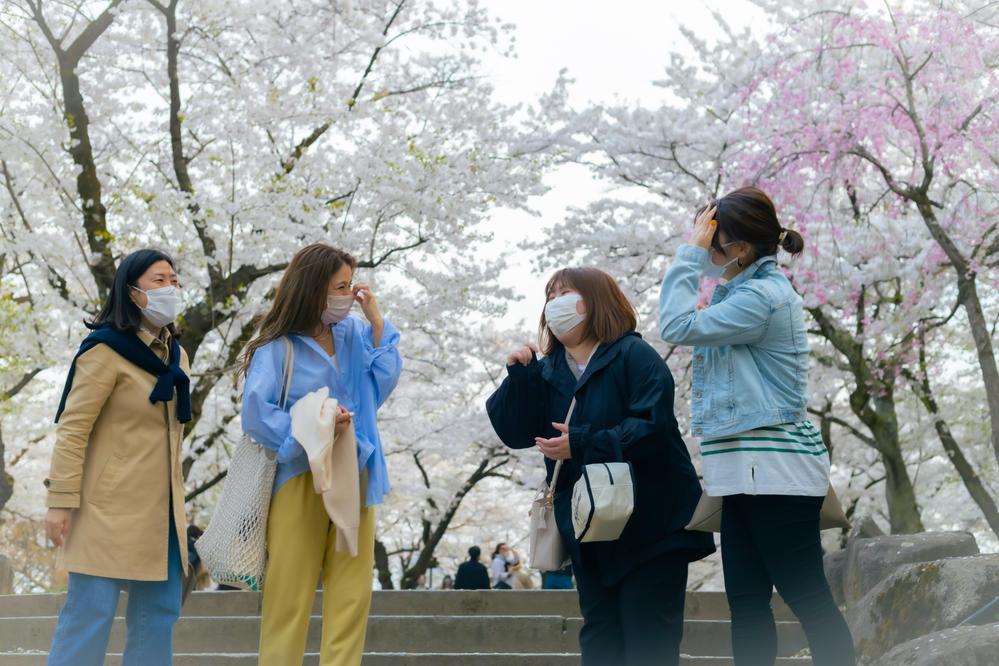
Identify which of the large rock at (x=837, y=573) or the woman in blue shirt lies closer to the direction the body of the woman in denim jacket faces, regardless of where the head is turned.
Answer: the woman in blue shirt

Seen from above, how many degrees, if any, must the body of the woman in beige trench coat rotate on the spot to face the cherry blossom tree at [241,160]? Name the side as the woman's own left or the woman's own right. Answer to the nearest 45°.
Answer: approximately 135° to the woman's own left

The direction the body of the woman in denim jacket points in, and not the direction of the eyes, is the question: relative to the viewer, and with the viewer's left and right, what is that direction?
facing to the left of the viewer

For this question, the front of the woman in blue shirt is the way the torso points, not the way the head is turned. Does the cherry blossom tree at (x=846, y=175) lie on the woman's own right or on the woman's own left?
on the woman's own left

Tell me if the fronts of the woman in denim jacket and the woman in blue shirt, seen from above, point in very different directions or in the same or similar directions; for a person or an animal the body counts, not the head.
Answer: very different directions

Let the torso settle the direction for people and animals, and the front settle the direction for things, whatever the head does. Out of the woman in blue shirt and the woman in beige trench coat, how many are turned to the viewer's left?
0

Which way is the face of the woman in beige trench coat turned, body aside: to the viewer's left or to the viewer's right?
to the viewer's right

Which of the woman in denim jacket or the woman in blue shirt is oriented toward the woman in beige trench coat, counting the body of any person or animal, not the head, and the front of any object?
the woman in denim jacket

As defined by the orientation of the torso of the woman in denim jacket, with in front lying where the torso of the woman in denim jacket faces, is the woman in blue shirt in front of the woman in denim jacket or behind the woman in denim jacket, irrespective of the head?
in front

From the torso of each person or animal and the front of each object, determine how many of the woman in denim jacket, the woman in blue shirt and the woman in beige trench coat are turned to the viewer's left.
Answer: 1

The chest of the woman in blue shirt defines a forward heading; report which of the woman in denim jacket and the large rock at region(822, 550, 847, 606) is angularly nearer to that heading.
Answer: the woman in denim jacket

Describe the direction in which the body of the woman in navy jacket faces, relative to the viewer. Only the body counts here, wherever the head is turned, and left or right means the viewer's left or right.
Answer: facing the viewer and to the left of the viewer

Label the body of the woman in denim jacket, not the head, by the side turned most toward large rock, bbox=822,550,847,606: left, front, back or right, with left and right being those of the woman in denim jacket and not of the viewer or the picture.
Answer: right

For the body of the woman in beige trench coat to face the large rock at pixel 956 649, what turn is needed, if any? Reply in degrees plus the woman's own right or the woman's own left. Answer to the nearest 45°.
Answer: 0° — they already face it

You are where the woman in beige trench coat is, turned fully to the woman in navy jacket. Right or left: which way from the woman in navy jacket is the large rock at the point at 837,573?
left
